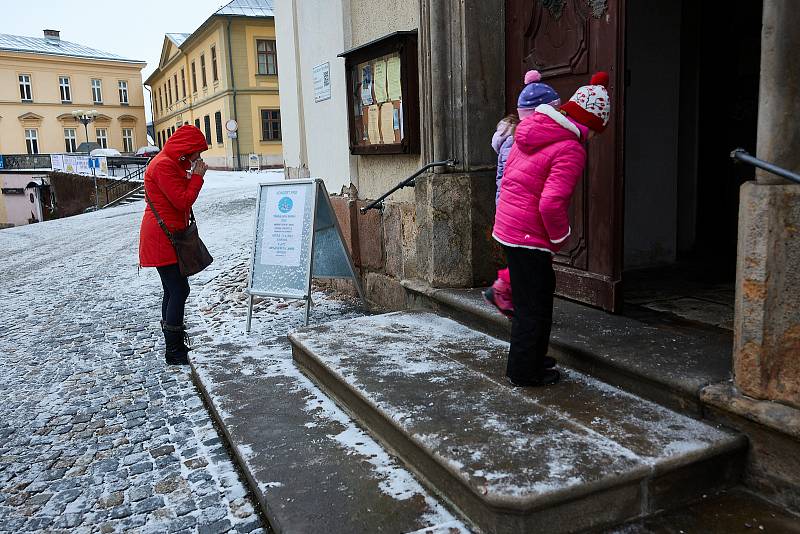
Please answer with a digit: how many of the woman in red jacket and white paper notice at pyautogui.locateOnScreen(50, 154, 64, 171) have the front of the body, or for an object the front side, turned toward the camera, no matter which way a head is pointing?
1

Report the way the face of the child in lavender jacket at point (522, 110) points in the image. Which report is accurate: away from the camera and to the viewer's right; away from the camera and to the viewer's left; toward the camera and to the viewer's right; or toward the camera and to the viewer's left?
away from the camera and to the viewer's right

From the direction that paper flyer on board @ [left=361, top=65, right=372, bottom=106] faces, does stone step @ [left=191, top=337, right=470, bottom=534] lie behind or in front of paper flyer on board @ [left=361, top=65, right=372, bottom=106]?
in front

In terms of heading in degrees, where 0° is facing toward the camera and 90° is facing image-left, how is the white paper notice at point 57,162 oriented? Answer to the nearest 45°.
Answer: approximately 0°

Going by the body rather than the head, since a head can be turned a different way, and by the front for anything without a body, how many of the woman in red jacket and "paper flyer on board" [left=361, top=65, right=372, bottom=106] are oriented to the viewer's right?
1

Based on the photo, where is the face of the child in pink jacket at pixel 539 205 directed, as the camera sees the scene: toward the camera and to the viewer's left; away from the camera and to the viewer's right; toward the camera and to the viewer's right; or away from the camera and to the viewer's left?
away from the camera and to the viewer's right

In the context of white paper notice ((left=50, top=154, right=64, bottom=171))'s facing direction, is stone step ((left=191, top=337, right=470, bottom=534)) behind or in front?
in front

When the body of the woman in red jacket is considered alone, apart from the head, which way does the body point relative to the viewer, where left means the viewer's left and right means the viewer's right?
facing to the right of the viewer

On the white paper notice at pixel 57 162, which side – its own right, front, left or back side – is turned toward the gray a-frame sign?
front

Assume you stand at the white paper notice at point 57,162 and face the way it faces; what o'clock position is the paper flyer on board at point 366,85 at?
The paper flyer on board is roughly at 12 o'clock from the white paper notice.

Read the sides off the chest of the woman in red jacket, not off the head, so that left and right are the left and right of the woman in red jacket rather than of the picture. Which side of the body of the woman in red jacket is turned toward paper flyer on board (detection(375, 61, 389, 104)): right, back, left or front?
front

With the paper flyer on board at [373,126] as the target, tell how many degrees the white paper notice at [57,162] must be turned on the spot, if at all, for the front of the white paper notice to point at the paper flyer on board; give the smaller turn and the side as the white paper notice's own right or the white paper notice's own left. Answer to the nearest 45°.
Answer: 0° — it already faces it

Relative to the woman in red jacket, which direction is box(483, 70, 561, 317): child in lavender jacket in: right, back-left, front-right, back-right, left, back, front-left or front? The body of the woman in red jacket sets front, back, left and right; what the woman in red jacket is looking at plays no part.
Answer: front-right
